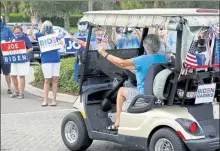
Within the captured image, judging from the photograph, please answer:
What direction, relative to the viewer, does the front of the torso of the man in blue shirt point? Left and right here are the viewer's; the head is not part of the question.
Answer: facing away from the viewer and to the left of the viewer

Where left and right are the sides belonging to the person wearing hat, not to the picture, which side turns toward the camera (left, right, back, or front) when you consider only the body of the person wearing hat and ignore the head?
front

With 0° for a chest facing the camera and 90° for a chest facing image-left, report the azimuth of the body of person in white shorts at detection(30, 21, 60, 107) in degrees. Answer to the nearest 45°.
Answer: approximately 0°

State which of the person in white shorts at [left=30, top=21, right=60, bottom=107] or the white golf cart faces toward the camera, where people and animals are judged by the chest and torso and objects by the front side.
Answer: the person in white shorts

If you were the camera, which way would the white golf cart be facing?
facing away from the viewer and to the left of the viewer

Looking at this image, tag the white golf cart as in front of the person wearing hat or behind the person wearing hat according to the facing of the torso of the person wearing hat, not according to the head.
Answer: in front

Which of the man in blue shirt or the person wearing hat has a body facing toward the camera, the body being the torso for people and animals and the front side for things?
the person wearing hat

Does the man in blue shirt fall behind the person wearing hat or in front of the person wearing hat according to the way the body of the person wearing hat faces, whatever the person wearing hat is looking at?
in front

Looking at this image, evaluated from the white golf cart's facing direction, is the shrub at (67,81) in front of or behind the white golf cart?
in front

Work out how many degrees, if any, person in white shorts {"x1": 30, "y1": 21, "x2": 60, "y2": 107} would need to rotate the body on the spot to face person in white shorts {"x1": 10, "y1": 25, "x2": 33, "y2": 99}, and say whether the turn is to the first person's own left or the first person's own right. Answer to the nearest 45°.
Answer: approximately 135° to the first person's own right

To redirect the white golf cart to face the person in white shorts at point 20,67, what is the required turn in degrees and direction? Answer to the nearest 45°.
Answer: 0° — it already faces them

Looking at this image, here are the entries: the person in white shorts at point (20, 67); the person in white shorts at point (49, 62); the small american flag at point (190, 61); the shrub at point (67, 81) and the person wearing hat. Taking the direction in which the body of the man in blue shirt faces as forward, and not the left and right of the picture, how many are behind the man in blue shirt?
1
